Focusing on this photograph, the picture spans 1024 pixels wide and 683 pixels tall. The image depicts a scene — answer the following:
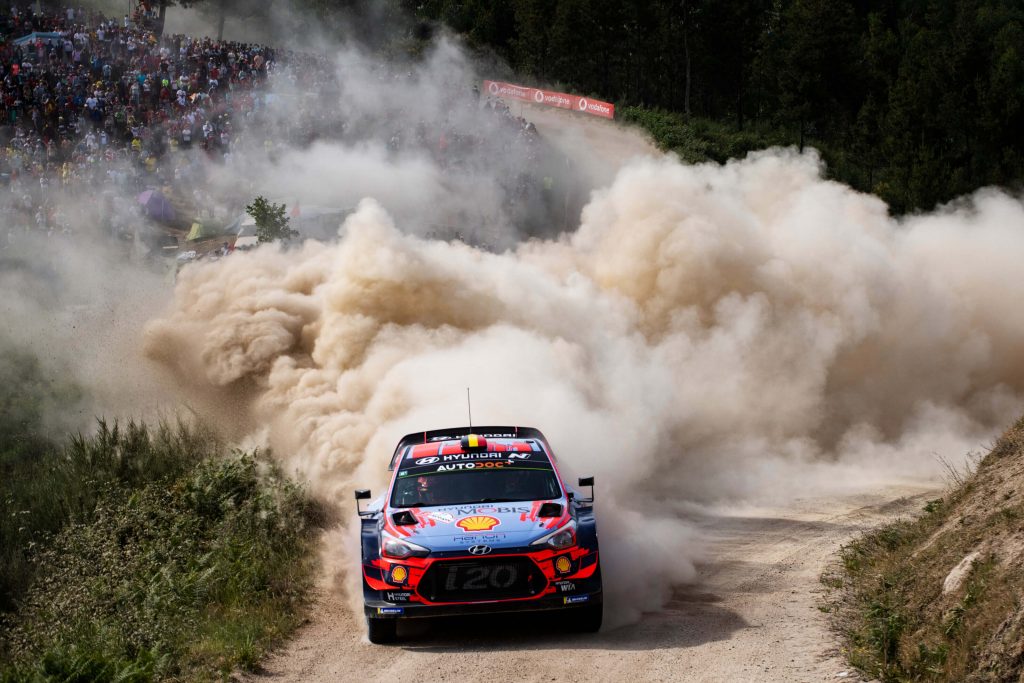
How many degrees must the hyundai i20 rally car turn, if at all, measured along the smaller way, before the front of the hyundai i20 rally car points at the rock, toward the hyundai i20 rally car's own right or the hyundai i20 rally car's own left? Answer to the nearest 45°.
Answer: approximately 90° to the hyundai i20 rally car's own left

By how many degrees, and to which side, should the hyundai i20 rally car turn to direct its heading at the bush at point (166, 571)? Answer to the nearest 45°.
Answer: approximately 135° to its right

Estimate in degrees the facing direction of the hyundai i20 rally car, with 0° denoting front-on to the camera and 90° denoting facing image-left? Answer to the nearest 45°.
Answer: approximately 0°

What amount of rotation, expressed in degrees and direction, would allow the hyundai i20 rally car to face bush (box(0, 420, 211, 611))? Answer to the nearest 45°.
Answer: approximately 135° to its right

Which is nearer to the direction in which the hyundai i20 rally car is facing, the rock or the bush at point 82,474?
the rock

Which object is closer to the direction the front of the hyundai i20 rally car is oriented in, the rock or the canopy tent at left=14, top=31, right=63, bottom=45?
the rock

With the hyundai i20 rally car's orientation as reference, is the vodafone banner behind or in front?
behind

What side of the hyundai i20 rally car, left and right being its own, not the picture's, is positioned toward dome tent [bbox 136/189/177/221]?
back

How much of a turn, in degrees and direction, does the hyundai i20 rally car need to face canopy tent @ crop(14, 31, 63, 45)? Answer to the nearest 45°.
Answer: approximately 135° to its right

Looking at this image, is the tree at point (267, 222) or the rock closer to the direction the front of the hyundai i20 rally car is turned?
the rock
